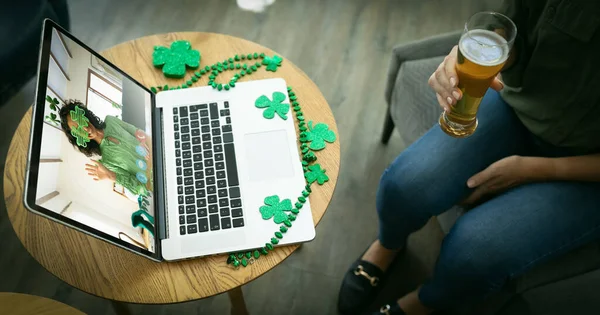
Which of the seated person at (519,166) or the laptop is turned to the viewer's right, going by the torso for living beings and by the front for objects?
the laptop

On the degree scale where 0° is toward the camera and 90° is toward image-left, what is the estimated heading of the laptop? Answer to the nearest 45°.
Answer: approximately 270°

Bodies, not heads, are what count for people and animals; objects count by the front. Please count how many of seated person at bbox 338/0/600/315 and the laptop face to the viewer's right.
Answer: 1

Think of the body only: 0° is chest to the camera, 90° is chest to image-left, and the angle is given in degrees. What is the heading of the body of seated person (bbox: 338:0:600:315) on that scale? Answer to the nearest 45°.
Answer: approximately 45°

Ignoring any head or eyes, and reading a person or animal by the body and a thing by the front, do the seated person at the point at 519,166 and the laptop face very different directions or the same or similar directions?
very different directions
